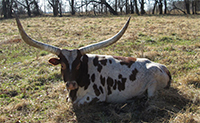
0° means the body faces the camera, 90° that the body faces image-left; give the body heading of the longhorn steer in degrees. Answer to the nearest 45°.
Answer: approximately 45°

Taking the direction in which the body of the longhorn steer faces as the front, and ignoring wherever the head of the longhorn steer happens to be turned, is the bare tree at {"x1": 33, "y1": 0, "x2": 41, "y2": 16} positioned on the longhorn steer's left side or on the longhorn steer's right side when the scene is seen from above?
on the longhorn steer's right side

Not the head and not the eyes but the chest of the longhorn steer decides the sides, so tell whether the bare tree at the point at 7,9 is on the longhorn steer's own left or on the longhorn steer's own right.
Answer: on the longhorn steer's own right
